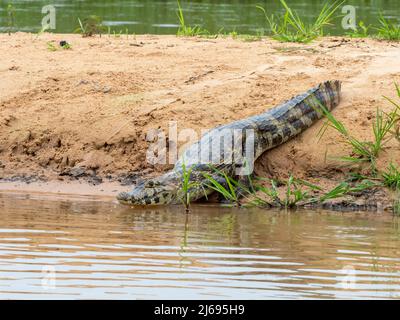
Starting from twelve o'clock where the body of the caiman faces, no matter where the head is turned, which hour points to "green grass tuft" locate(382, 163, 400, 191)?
The green grass tuft is roughly at 8 o'clock from the caiman.

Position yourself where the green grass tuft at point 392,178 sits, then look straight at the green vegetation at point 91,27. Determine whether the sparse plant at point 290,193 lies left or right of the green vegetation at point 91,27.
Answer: left

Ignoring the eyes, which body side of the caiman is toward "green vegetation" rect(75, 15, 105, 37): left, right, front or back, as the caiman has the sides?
right

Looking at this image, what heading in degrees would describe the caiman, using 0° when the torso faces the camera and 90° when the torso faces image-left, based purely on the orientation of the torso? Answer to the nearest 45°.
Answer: approximately 45°

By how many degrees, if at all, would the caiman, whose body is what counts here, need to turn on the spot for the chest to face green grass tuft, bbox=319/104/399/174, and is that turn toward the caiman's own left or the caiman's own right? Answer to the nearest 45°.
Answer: approximately 135° to the caiman's own left

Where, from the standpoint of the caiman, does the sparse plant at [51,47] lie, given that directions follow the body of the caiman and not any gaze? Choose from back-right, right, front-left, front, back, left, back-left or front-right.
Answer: right
